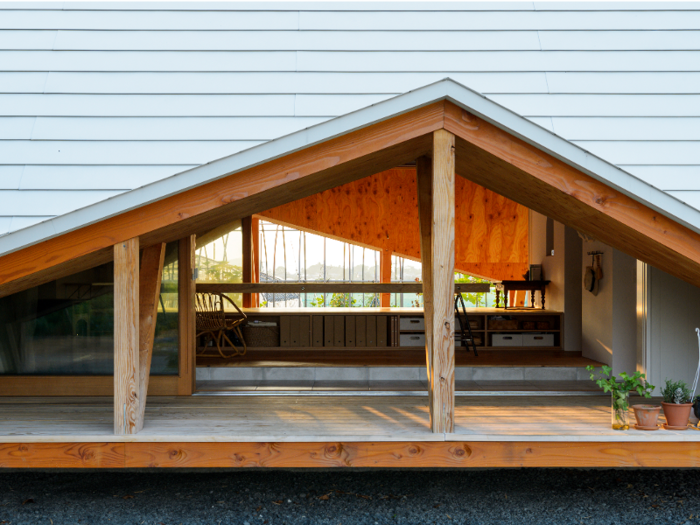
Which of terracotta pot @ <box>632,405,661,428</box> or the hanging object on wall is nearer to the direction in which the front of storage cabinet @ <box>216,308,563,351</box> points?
the terracotta pot

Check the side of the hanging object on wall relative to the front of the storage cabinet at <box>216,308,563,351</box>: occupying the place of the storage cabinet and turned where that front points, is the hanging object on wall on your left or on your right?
on your left

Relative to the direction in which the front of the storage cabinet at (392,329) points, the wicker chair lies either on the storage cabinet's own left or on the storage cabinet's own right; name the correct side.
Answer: on the storage cabinet's own right

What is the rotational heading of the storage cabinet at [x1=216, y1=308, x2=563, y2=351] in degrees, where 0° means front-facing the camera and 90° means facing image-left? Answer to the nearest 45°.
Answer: approximately 0°

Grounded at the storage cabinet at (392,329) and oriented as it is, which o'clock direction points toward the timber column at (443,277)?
The timber column is roughly at 12 o'clock from the storage cabinet.

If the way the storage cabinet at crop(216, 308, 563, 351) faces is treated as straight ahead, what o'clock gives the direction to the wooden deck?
The wooden deck is roughly at 12 o'clock from the storage cabinet.
